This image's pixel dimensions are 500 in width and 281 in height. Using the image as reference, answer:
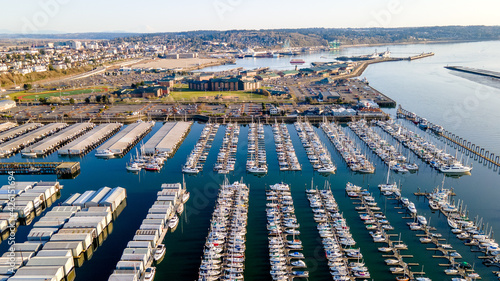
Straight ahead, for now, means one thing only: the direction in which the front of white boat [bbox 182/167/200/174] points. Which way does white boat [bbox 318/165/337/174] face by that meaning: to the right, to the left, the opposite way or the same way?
the opposite way

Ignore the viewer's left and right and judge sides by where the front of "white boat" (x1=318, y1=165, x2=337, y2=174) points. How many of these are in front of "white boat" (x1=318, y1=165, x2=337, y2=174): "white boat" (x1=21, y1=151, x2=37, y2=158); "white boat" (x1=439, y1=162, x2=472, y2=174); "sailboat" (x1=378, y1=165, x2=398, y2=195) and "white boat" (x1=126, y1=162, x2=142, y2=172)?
2

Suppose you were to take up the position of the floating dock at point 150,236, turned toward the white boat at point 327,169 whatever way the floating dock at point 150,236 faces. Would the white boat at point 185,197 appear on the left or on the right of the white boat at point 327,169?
left
